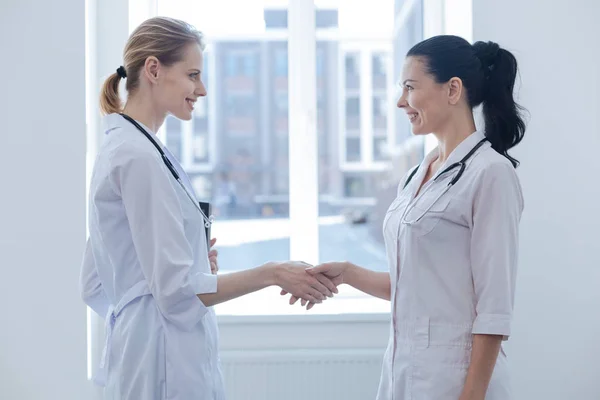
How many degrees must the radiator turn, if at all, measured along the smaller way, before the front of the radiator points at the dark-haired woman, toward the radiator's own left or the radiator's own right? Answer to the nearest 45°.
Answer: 0° — it already faces them

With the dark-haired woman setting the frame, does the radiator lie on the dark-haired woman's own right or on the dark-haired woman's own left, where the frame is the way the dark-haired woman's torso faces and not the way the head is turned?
on the dark-haired woman's own right

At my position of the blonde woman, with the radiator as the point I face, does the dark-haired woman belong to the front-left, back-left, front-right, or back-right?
front-right

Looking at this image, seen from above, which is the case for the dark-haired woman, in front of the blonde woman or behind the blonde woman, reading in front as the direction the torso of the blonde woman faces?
in front

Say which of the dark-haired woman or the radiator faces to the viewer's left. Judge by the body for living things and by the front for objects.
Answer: the dark-haired woman

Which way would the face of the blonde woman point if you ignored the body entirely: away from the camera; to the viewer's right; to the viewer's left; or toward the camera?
to the viewer's right

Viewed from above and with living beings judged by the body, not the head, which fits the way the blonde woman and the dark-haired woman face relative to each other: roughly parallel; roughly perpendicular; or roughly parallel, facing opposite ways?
roughly parallel, facing opposite ways

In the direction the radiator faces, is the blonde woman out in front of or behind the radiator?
in front

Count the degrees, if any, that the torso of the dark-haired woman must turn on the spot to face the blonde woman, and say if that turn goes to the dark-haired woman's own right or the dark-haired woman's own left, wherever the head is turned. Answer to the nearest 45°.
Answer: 0° — they already face them

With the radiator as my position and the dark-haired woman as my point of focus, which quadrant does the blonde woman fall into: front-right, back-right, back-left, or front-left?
front-right

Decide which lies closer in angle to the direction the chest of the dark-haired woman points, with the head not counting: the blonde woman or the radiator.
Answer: the blonde woman

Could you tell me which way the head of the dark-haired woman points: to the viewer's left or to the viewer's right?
to the viewer's left

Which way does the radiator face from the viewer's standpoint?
toward the camera

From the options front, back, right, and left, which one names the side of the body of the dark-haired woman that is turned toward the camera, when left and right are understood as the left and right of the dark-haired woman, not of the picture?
left

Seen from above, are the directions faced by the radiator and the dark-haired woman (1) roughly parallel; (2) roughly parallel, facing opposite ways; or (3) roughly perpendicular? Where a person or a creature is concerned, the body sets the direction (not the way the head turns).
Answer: roughly perpendicular

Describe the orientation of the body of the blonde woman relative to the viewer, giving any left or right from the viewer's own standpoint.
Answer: facing to the right of the viewer

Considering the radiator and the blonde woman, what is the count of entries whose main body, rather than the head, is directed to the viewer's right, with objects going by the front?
1
